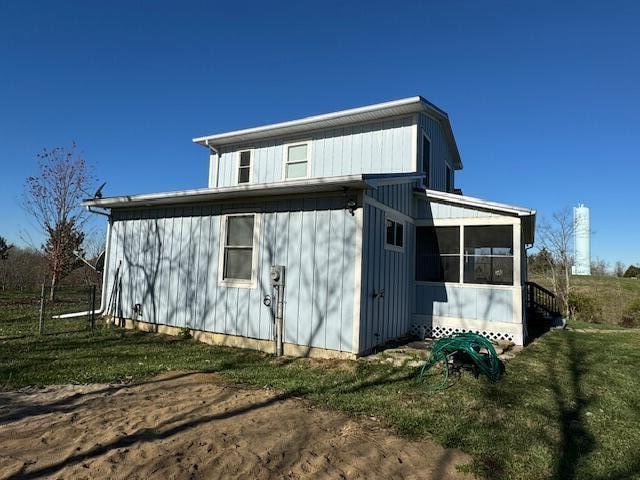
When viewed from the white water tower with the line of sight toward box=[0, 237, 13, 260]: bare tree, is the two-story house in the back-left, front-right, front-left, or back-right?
front-left
